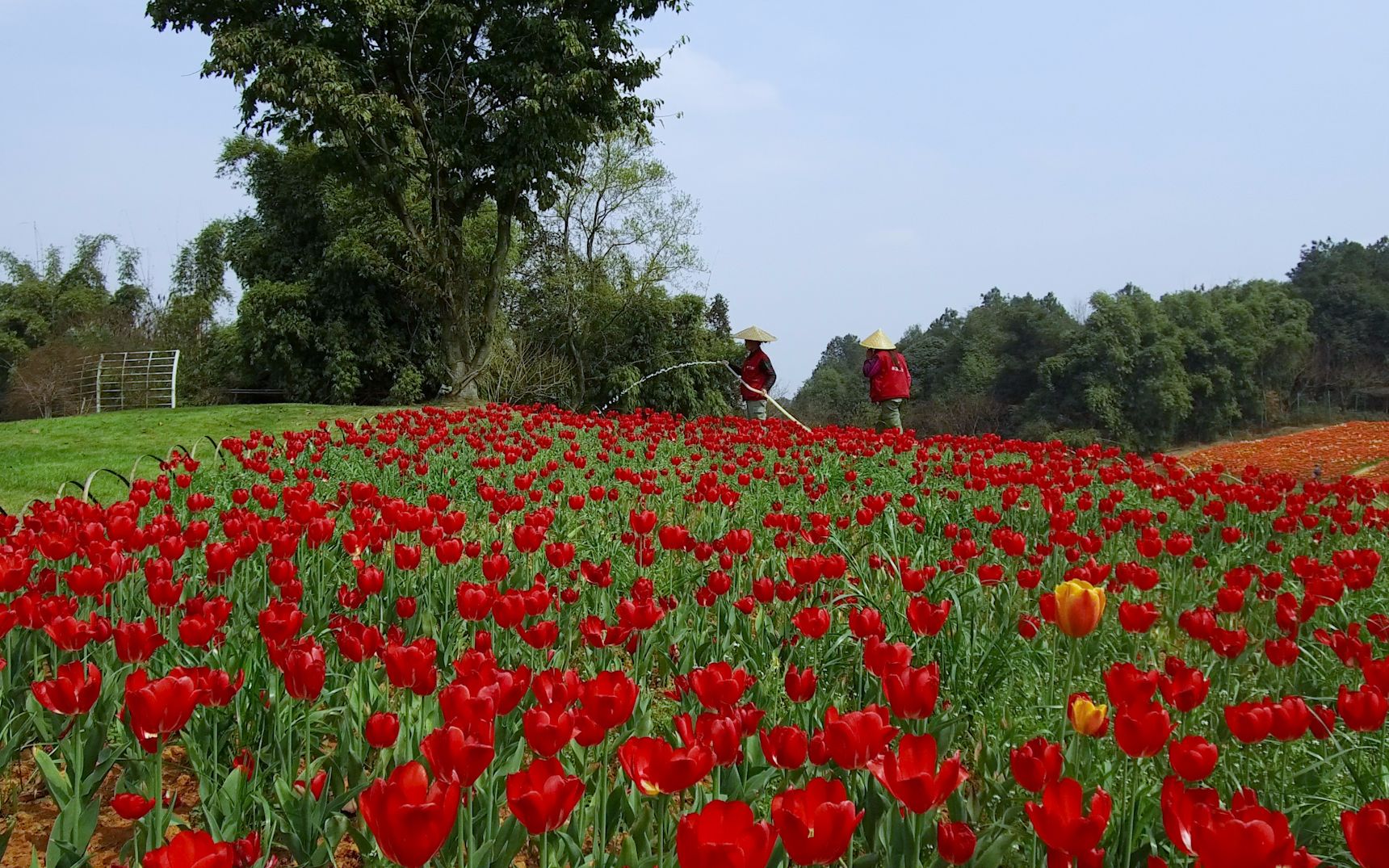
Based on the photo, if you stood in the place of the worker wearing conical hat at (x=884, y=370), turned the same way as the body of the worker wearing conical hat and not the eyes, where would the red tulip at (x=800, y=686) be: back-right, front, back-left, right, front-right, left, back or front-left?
back-left

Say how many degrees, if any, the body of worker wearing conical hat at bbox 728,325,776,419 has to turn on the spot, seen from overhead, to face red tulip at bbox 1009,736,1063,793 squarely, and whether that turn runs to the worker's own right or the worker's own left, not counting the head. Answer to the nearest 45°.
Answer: approximately 45° to the worker's own left

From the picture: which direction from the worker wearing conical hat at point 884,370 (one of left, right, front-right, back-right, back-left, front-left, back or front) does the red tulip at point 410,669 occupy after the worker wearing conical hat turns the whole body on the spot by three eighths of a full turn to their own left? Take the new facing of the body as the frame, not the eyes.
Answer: front

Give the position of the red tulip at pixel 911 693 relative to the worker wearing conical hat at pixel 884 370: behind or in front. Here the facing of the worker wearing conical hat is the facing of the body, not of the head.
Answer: behind

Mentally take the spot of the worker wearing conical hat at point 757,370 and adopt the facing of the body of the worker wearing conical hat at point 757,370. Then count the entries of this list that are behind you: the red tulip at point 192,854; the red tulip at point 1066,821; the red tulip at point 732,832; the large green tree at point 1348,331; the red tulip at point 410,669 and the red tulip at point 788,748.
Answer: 1

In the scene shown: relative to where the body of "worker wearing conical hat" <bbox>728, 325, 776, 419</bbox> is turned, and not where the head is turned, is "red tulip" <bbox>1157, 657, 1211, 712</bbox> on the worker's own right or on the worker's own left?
on the worker's own left

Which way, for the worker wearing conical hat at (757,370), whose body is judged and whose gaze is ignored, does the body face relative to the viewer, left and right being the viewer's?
facing the viewer and to the left of the viewer

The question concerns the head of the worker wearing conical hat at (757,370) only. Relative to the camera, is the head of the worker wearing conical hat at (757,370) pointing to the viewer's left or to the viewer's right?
to the viewer's left

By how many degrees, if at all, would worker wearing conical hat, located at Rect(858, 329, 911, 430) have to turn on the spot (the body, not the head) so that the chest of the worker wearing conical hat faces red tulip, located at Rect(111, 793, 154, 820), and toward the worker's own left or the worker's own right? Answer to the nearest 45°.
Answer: approximately 135° to the worker's own left

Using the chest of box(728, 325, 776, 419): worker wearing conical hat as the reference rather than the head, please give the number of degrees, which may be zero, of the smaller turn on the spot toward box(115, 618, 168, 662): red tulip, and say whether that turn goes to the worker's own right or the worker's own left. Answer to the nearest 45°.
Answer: approximately 45° to the worker's own left

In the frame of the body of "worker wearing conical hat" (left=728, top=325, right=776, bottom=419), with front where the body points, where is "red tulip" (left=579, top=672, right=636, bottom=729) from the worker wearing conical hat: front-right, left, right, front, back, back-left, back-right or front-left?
front-left

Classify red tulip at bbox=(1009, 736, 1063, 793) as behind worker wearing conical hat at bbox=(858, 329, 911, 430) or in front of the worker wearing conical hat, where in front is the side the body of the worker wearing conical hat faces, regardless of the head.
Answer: behind

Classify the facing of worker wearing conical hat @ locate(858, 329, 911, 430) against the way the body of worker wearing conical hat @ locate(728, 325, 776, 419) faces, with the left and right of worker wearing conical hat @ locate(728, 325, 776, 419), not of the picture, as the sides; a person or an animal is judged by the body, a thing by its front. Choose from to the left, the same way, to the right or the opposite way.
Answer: to the right

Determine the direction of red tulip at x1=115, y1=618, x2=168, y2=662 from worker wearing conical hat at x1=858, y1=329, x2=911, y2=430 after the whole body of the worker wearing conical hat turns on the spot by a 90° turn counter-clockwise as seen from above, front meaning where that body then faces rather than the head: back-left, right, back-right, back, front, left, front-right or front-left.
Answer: front-left

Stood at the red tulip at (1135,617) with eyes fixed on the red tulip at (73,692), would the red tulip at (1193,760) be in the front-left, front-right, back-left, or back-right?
front-left

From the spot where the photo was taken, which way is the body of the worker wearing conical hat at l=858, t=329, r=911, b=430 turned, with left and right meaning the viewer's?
facing away from the viewer and to the left of the viewer

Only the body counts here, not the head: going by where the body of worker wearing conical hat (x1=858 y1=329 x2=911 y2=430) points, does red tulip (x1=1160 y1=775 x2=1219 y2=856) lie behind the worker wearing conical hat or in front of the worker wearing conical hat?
behind

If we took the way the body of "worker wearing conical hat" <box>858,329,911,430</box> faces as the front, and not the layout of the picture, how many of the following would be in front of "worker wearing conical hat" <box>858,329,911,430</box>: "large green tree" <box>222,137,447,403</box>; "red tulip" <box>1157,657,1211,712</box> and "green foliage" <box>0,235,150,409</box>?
2

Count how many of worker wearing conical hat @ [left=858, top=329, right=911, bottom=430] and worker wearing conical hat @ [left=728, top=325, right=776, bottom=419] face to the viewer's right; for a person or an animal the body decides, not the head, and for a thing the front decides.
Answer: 0
